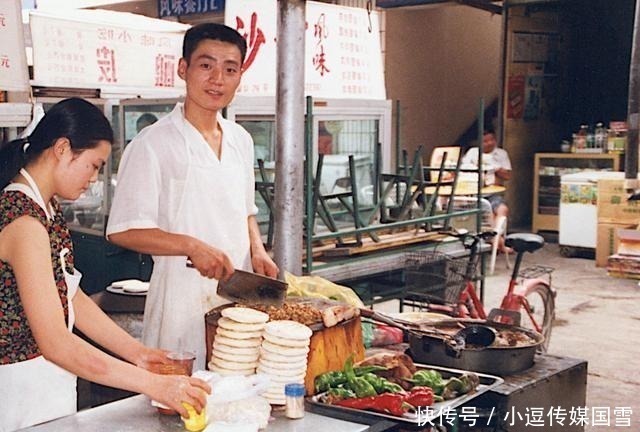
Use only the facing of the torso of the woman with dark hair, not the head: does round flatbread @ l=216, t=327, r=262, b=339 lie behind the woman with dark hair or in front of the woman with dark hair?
in front

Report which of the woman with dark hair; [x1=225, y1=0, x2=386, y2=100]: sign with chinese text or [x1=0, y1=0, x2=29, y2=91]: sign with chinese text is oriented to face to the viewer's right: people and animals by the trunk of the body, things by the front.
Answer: the woman with dark hair

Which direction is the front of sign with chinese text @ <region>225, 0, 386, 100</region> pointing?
toward the camera

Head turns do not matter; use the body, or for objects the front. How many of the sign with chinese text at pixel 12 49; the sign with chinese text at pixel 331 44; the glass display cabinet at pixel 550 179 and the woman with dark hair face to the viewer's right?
1

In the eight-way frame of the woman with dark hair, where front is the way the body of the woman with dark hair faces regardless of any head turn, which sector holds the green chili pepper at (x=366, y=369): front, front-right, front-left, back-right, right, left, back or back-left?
front

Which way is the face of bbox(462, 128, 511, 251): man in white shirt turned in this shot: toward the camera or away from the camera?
toward the camera

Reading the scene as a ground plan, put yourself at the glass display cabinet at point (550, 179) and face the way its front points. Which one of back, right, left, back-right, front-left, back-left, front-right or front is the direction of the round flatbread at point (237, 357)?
front

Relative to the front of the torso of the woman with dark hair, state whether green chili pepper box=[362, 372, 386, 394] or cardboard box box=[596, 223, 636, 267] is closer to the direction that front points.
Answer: the green chili pepper

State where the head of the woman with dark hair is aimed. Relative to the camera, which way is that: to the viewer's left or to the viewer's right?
to the viewer's right

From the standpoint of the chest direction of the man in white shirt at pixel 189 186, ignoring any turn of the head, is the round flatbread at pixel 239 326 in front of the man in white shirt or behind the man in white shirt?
in front

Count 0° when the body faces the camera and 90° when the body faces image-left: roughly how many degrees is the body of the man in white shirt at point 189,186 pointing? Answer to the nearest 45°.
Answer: approximately 315°

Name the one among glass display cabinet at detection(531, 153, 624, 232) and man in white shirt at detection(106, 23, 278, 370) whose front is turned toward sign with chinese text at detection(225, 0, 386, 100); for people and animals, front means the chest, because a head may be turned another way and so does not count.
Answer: the glass display cabinet

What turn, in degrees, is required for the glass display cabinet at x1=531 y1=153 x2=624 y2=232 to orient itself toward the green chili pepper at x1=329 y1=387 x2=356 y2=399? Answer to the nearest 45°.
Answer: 0° — it already faces it

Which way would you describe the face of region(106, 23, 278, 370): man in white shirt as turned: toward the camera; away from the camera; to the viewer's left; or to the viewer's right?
toward the camera

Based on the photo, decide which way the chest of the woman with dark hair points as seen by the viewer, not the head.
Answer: to the viewer's right

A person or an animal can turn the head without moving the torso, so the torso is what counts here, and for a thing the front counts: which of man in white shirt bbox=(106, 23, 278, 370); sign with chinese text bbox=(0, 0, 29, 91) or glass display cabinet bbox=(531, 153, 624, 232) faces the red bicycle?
the glass display cabinet

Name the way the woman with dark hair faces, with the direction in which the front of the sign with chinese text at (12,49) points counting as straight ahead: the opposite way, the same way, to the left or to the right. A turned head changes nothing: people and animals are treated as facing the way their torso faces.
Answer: to the left

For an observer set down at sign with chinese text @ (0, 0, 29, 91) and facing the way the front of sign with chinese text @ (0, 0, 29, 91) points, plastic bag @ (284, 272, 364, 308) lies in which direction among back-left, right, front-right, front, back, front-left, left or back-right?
front-left

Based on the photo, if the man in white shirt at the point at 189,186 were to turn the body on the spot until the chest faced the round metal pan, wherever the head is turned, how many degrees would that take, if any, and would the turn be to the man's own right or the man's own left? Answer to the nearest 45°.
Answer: approximately 45° to the man's own left

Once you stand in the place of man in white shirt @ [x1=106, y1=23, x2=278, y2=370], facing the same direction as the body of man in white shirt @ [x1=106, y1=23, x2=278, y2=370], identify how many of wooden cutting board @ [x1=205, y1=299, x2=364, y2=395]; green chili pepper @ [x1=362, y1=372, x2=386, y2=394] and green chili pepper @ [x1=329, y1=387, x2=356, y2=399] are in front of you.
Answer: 3
